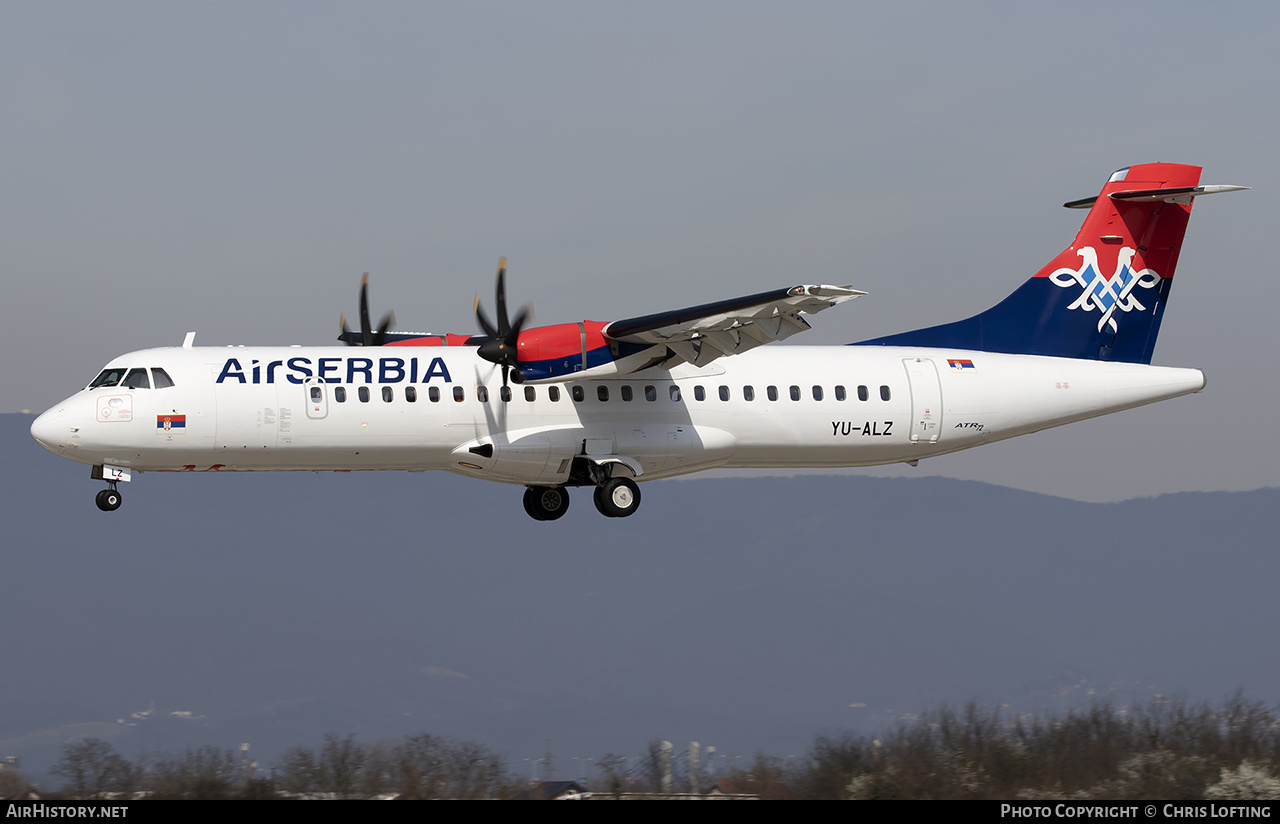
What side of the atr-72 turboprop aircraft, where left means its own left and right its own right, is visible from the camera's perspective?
left
